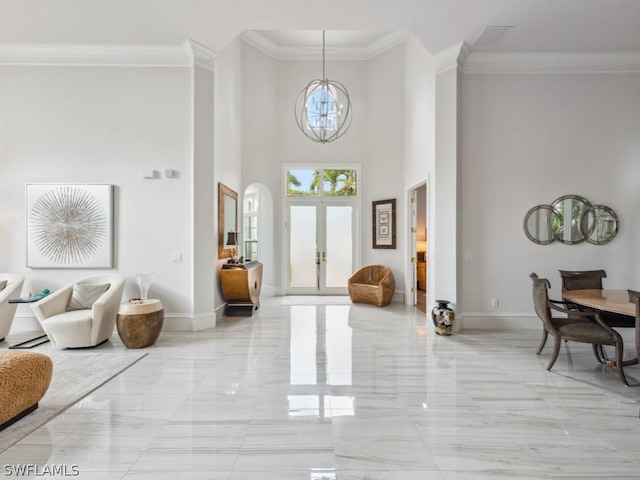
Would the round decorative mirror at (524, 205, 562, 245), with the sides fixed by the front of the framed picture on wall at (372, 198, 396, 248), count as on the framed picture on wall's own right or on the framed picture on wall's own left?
on the framed picture on wall's own left

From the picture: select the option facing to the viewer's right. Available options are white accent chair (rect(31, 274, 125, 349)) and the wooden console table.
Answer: the wooden console table

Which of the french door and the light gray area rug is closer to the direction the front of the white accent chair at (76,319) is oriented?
the light gray area rug

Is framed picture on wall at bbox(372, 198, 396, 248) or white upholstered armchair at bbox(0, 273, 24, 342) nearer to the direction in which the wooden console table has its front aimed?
the framed picture on wall

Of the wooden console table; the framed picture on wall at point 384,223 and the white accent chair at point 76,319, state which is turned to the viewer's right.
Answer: the wooden console table

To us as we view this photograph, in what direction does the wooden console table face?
facing to the right of the viewer

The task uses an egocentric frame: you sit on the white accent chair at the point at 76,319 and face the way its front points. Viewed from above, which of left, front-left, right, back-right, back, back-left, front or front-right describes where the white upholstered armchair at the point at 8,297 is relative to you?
right

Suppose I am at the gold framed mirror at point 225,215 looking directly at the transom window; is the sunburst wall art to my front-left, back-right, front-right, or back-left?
back-left

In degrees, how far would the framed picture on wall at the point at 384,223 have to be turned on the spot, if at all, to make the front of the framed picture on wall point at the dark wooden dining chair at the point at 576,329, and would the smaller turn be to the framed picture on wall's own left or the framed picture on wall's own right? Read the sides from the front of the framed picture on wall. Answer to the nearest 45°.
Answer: approximately 90° to the framed picture on wall's own left

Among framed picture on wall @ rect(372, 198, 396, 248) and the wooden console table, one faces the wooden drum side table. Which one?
the framed picture on wall

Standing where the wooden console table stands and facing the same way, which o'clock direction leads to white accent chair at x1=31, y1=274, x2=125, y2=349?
The white accent chair is roughly at 5 o'clock from the wooden console table.

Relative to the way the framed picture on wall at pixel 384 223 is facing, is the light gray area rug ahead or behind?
ahead

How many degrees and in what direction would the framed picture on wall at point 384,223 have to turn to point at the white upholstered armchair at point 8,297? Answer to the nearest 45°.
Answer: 0° — it already faces it

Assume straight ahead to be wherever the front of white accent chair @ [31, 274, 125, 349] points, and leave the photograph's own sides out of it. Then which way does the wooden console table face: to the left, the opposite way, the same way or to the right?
to the left

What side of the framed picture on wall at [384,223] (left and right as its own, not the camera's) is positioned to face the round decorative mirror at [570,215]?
left

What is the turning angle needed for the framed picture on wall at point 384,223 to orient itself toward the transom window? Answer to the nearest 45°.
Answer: approximately 45° to its right

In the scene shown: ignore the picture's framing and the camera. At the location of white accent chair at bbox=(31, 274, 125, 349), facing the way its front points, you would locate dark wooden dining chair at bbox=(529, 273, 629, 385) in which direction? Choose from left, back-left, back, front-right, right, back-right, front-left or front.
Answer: left

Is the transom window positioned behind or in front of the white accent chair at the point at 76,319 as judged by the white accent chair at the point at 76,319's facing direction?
behind

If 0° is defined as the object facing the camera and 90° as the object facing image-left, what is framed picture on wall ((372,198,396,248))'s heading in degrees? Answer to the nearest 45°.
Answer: approximately 45°

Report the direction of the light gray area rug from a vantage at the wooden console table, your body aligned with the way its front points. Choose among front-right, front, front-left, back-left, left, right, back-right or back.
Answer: back-right

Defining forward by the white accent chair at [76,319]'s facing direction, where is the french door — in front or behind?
behind
